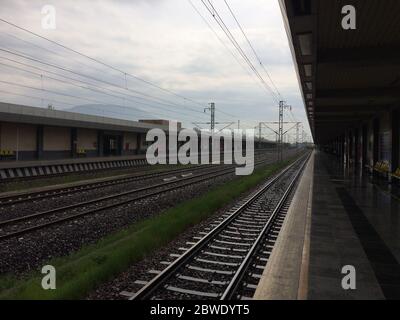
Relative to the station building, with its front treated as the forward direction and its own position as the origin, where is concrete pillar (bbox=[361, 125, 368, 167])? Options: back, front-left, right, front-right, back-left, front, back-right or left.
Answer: front-left

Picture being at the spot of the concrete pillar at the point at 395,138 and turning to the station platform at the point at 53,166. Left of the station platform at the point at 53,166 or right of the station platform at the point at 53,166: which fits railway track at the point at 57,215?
left

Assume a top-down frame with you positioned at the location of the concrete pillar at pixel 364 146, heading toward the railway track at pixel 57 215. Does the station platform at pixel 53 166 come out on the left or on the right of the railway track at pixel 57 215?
right

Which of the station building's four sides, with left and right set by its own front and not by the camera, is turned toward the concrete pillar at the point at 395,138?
front

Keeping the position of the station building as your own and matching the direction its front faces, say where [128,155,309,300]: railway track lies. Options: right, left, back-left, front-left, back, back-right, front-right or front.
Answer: front-right

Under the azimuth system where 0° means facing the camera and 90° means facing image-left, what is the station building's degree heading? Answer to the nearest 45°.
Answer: approximately 315°

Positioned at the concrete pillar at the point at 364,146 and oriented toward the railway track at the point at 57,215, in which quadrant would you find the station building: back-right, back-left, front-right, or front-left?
front-right

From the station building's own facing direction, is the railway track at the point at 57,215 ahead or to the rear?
ahead
